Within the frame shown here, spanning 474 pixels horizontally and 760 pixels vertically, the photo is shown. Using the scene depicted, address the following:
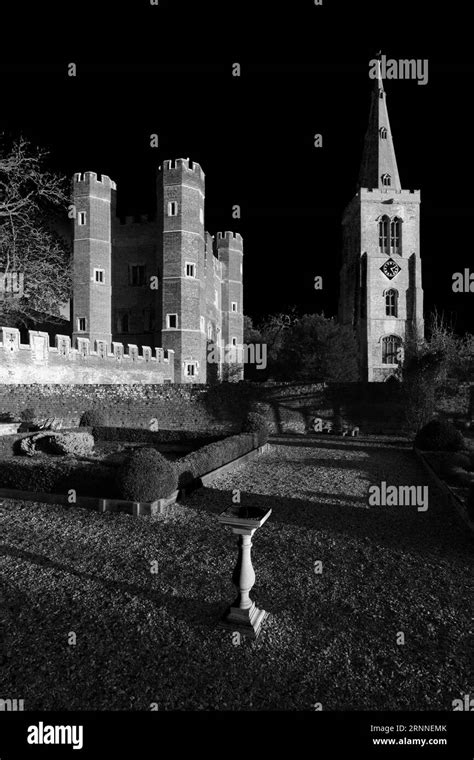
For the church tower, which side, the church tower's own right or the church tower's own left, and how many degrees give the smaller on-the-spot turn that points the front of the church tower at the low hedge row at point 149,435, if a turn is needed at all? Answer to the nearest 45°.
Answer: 0° — it already faces it

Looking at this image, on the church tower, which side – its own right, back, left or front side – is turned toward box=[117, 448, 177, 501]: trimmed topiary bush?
front

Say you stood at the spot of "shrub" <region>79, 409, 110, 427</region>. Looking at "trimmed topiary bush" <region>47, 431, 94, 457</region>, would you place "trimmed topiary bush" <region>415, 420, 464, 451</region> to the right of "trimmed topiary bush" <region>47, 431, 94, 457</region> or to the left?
left

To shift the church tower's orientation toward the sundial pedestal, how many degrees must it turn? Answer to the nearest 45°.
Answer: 0° — it already faces it

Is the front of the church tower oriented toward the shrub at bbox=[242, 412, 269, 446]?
yes

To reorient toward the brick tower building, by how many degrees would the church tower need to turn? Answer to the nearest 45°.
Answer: approximately 45° to its right

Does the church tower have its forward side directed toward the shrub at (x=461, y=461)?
yes

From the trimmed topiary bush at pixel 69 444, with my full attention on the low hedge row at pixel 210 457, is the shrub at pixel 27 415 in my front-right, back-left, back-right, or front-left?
back-left

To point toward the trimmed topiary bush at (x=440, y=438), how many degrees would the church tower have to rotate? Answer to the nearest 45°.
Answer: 0° — it already faces it

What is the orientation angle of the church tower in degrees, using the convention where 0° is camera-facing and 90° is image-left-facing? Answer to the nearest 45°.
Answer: approximately 0°

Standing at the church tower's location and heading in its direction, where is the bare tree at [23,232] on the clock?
The bare tree is roughly at 1 o'clock from the church tower.

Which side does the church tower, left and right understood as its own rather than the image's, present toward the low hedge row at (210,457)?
front

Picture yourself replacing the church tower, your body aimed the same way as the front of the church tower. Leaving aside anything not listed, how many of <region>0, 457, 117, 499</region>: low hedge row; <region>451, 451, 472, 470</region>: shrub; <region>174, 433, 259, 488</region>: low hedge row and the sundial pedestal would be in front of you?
4
